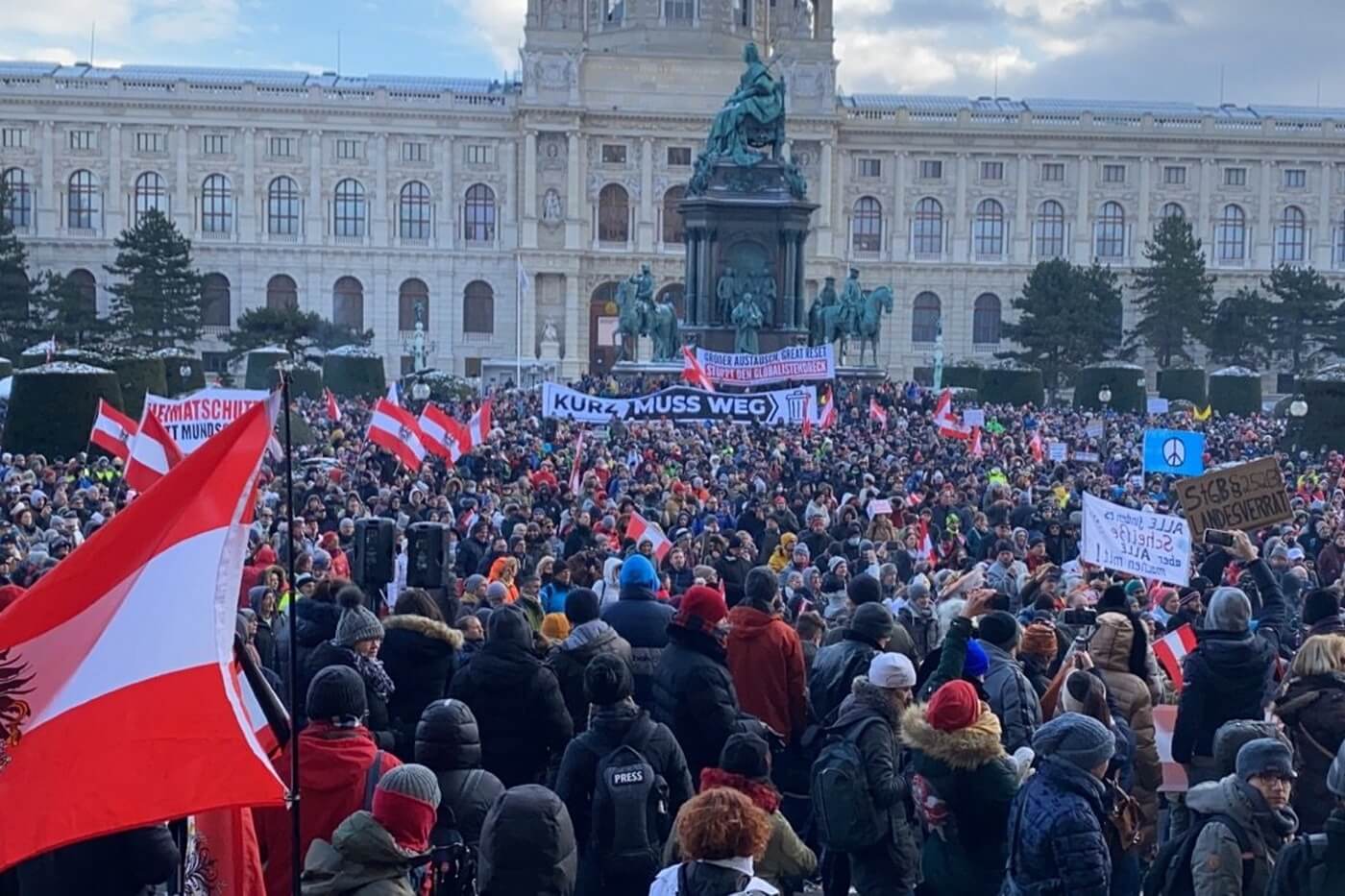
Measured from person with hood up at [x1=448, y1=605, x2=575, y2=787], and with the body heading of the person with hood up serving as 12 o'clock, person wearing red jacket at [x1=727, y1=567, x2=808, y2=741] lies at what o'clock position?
The person wearing red jacket is roughly at 2 o'clock from the person with hood up.

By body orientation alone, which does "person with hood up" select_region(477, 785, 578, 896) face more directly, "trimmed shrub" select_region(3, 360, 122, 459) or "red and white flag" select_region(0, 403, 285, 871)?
the trimmed shrub

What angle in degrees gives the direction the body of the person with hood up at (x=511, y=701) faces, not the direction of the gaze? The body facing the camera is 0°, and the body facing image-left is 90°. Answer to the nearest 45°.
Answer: approximately 180°

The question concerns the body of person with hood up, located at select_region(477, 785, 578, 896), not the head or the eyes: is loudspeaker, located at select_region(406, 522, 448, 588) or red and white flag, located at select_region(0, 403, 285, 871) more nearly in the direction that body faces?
the loudspeaker

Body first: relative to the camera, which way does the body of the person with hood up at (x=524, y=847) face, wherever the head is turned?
away from the camera

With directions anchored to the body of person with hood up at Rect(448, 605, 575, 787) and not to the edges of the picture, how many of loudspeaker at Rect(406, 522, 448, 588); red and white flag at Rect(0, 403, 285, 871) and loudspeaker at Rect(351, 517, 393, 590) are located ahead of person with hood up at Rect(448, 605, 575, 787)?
2

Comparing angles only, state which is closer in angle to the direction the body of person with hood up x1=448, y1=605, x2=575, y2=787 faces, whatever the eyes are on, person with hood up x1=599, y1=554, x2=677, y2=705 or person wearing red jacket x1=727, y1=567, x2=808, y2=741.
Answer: the person with hood up

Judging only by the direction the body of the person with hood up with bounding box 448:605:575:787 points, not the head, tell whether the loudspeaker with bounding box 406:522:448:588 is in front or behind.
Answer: in front

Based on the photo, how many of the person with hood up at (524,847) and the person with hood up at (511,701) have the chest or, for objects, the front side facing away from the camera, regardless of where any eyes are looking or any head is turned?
2

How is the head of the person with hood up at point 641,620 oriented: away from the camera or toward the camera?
away from the camera

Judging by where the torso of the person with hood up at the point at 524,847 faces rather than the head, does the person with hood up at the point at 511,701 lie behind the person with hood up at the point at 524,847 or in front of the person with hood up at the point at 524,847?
in front
